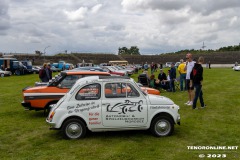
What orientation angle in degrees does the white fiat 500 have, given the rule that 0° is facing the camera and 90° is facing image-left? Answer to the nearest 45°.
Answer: approximately 270°

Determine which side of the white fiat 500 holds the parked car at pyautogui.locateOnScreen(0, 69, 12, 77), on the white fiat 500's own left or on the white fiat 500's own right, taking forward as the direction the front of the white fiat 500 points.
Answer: on the white fiat 500's own left
